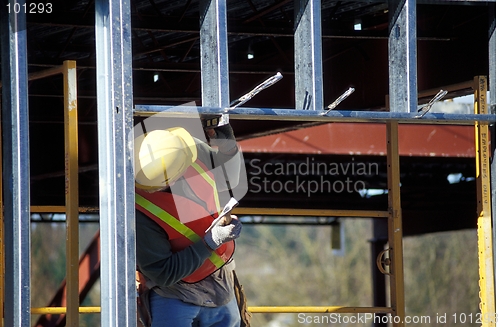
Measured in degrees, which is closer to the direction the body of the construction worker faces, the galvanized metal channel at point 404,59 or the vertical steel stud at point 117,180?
the galvanized metal channel

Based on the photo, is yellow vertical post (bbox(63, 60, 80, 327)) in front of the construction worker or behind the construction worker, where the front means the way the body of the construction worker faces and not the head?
behind
